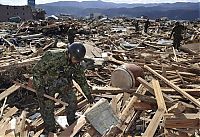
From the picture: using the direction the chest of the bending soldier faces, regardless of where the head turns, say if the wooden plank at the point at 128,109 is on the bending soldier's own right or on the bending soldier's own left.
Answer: on the bending soldier's own left

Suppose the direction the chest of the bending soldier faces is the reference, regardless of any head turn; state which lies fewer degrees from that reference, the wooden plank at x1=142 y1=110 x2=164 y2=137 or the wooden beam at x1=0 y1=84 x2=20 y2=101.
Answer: the wooden plank

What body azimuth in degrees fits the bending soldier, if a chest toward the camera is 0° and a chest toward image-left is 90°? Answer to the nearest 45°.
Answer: approximately 315°

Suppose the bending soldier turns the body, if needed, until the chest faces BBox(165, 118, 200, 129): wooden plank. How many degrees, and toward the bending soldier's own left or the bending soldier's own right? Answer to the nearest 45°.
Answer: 0° — they already face it

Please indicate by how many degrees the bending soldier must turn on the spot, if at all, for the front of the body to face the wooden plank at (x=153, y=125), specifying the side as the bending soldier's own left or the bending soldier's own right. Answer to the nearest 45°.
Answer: approximately 45° to the bending soldier's own left

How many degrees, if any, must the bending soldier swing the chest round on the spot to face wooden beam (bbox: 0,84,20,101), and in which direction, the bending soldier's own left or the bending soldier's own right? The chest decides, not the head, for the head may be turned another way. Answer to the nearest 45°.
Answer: approximately 180°
